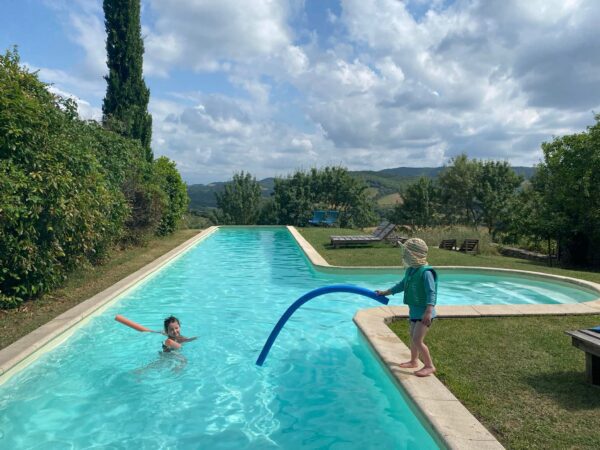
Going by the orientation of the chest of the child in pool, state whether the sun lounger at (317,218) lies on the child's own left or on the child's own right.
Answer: on the child's own left

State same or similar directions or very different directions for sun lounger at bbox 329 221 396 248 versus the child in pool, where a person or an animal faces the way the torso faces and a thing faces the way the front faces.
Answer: very different directions

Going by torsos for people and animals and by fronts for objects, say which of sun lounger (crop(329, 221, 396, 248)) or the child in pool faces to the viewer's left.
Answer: the sun lounger

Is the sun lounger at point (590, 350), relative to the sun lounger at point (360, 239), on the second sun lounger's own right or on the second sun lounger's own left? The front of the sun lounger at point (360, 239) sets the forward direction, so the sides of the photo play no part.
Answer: on the second sun lounger's own left

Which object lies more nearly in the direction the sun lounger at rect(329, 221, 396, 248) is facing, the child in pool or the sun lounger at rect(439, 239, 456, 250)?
the child in pool

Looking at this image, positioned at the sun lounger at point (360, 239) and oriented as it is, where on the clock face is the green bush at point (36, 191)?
The green bush is roughly at 10 o'clock from the sun lounger.

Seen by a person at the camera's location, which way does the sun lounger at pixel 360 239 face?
facing to the left of the viewer

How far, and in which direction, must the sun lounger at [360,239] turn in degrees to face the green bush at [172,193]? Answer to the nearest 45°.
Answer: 0° — it already faces it

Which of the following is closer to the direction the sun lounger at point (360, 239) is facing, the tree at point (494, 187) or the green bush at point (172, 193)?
the green bush

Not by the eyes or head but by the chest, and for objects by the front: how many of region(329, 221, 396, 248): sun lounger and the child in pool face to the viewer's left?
1

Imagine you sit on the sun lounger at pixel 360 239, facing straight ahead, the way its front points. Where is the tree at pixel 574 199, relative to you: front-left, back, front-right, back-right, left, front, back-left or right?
back

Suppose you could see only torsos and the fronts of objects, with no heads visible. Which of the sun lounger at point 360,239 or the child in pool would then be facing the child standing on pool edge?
the child in pool

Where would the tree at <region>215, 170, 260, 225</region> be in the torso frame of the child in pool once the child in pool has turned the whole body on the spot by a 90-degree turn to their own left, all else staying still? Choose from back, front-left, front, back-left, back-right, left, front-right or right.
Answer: front-left

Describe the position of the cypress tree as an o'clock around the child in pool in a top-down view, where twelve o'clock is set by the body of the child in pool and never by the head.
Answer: The cypress tree is roughly at 7 o'clock from the child in pool.
